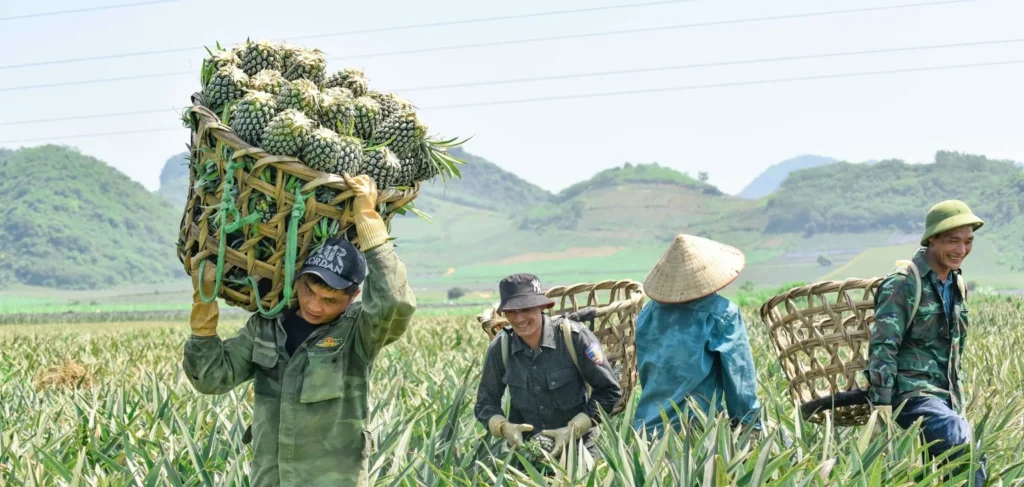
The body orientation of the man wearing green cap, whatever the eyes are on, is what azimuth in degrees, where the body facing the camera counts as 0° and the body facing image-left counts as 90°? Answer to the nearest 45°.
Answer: approximately 315°

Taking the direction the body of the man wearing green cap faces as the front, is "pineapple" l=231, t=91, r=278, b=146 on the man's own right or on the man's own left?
on the man's own right

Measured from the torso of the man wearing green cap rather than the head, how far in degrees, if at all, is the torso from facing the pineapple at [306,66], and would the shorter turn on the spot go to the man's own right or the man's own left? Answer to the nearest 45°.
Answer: approximately 90° to the man's own right

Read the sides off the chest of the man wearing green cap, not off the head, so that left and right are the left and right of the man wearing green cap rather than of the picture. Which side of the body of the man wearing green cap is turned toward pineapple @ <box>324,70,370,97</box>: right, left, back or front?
right

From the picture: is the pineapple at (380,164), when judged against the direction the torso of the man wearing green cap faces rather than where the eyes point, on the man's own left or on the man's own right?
on the man's own right

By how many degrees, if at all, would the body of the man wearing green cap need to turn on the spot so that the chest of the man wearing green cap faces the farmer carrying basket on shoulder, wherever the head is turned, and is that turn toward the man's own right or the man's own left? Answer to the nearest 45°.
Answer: approximately 90° to the man's own right

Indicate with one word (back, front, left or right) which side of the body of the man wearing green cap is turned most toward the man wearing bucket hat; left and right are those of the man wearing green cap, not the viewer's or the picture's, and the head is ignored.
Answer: right

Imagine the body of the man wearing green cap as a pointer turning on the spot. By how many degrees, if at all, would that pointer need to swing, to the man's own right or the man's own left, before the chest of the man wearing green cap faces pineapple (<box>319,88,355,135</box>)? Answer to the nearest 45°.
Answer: approximately 90° to the man's own right
